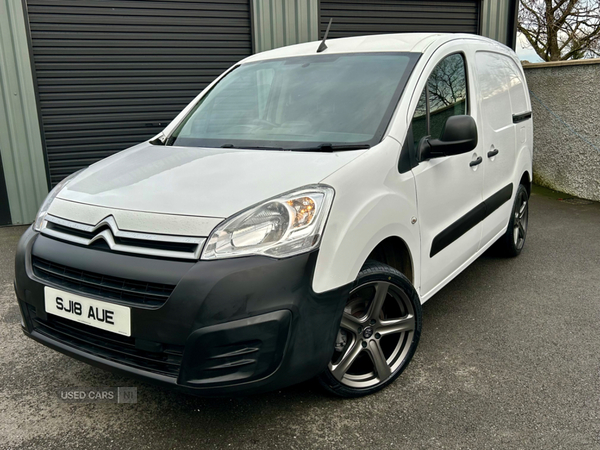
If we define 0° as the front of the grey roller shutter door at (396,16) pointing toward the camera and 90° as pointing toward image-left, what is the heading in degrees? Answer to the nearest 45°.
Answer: approximately 0°

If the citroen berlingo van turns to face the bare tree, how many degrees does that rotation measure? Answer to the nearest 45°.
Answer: approximately 180°

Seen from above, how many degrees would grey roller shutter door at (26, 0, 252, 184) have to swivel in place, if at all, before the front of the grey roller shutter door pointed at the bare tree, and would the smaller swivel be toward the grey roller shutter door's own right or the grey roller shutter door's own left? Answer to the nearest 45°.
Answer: approximately 135° to the grey roller shutter door's own left

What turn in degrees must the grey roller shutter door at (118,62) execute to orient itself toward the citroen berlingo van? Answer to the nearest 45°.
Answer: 0° — it already faces it

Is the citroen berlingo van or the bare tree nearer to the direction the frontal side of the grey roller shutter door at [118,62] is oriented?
the citroen berlingo van

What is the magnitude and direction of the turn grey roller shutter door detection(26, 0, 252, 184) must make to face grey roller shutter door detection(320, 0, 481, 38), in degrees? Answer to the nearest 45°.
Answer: approximately 90° to its left

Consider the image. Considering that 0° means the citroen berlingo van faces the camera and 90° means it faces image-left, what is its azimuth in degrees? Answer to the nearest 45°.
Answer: approximately 45°

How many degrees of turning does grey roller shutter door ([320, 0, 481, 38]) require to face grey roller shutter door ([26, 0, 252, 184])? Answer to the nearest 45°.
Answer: approximately 45° to its right

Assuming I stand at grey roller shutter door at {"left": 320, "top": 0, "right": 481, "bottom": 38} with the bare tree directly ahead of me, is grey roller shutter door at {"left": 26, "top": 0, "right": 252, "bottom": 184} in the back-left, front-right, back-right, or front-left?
back-left

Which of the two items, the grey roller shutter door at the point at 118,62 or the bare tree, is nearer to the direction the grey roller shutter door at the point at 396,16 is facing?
the grey roller shutter door

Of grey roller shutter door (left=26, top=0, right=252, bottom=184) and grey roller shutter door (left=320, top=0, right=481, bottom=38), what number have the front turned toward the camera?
2

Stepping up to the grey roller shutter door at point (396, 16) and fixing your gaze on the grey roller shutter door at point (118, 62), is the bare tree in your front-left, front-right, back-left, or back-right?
back-right
